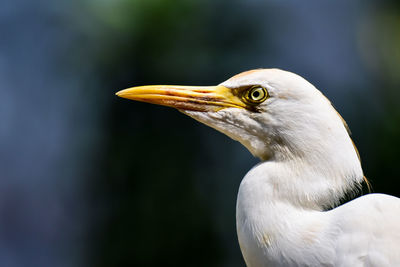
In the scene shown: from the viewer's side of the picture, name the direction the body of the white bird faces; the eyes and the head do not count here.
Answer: to the viewer's left
